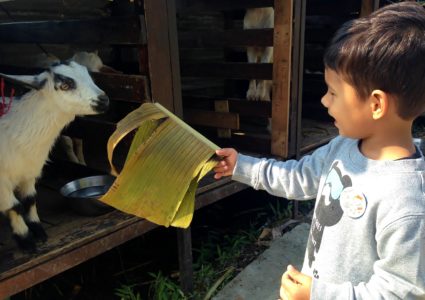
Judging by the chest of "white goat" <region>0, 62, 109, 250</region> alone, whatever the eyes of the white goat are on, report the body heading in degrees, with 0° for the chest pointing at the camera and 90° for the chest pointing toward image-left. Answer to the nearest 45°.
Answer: approximately 270°

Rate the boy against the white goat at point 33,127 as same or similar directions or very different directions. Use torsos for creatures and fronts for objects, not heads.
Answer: very different directions

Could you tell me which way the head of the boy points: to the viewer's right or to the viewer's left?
to the viewer's left

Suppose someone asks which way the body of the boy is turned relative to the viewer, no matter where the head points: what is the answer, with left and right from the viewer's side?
facing the viewer and to the left of the viewer

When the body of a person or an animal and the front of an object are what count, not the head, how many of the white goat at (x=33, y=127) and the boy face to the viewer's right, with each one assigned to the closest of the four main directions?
1
